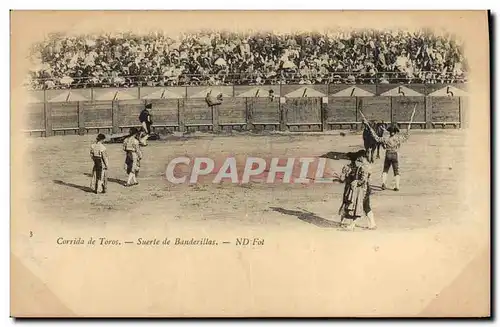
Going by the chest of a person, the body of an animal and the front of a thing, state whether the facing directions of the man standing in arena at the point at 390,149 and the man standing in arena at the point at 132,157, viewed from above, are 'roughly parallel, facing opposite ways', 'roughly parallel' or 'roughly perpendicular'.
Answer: roughly perpendicular

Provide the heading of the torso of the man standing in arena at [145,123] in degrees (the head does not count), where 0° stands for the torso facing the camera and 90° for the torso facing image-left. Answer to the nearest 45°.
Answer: approximately 270°

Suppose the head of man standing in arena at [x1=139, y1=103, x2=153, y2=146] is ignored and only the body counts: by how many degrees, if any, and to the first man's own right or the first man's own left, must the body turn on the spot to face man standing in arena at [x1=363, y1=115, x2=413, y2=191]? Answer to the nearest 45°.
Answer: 0° — they already face them
